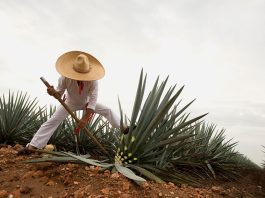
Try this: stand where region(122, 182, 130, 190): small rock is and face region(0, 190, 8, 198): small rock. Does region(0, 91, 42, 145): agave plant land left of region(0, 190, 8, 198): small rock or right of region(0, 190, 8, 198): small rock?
right

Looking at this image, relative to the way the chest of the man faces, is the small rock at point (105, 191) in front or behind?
in front

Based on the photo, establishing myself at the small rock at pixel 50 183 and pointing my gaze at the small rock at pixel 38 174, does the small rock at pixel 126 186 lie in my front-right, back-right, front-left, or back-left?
back-right
